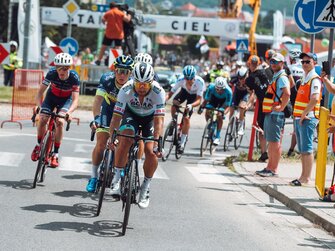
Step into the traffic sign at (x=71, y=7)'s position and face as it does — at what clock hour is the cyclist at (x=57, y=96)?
The cyclist is roughly at 12 o'clock from the traffic sign.

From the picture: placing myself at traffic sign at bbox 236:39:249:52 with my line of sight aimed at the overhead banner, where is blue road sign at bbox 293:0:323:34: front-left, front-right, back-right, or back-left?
back-left

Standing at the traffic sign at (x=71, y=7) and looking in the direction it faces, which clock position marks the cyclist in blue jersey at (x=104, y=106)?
The cyclist in blue jersey is roughly at 12 o'clock from the traffic sign.

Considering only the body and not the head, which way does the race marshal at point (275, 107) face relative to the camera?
to the viewer's left

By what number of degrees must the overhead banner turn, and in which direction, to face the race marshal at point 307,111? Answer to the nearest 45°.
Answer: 0° — it already faces them

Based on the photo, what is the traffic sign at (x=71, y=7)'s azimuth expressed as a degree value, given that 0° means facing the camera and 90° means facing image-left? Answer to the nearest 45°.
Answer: approximately 0°

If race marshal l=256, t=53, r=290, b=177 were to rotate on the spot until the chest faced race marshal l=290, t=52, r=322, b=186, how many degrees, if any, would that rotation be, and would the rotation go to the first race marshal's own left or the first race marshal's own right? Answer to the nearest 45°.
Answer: approximately 135° to the first race marshal's own left

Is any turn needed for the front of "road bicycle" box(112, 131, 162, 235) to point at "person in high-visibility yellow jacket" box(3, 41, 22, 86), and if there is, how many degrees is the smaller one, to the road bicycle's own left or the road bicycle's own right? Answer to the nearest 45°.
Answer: approximately 180°

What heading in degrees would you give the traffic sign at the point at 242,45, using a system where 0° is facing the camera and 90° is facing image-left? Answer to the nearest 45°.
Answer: approximately 0°

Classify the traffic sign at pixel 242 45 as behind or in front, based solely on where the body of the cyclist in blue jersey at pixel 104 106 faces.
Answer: behind

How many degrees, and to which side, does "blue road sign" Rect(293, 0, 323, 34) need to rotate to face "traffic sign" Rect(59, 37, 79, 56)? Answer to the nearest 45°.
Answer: approximately 135° to its right
